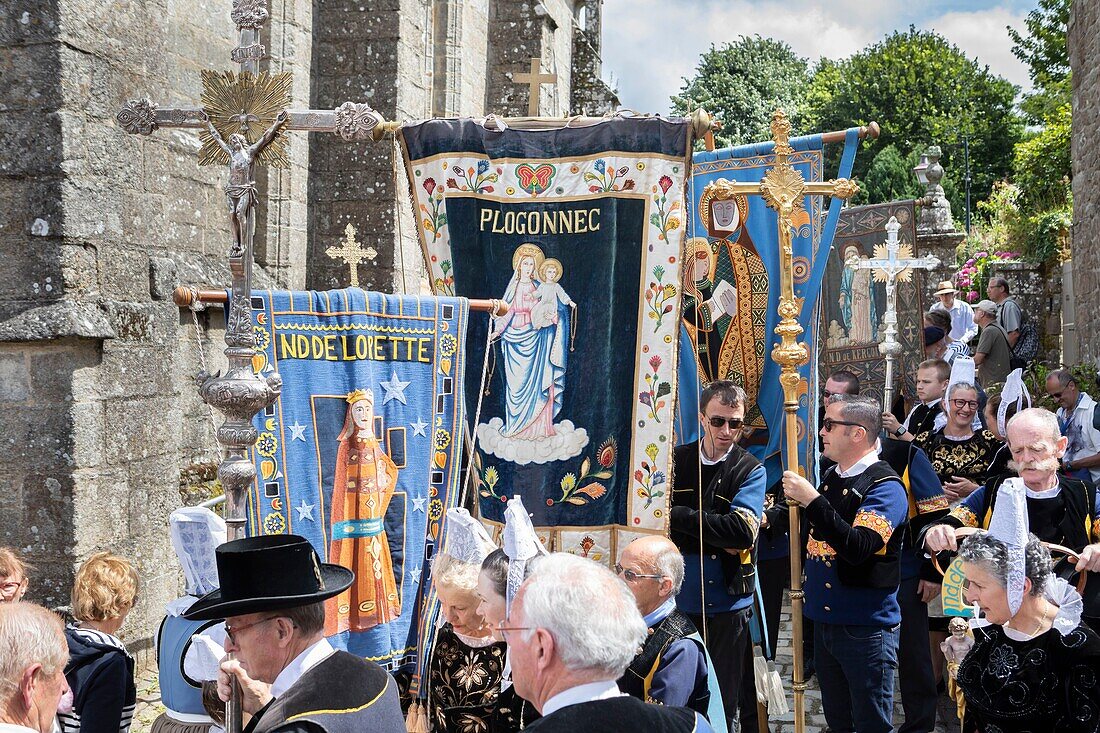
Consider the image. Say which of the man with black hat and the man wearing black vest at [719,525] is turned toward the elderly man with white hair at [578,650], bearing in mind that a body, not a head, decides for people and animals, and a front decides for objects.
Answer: the man wearing black vest

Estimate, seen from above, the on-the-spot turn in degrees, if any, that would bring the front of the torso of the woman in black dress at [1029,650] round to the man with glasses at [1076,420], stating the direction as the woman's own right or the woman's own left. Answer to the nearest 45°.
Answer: approximately 135° to the woman's own right

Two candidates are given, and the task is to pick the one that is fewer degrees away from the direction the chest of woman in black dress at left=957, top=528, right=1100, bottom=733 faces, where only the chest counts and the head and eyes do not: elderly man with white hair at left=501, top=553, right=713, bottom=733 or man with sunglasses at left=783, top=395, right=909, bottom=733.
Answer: the elderly man with white hair

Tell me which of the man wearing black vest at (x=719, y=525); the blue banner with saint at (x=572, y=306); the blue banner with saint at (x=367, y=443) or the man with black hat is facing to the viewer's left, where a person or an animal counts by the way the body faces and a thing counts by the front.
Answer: the man with black hat

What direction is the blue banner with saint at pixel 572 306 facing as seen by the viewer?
toward the camera

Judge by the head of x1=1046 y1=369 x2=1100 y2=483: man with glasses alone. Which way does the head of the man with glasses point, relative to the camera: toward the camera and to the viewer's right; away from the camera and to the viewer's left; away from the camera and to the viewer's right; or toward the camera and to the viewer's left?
toward the camera and to the viewer's left

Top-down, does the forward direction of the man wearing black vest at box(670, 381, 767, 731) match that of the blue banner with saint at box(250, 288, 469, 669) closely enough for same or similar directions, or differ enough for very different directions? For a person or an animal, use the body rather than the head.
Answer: same or similar directions

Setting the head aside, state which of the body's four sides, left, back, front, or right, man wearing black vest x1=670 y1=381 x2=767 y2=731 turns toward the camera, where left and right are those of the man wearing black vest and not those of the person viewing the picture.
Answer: front

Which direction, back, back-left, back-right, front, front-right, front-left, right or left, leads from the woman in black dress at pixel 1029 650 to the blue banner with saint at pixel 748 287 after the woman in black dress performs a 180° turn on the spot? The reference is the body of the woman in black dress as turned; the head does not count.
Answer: left

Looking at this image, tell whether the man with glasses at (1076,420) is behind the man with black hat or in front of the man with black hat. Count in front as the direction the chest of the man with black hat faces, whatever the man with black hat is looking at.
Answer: behind

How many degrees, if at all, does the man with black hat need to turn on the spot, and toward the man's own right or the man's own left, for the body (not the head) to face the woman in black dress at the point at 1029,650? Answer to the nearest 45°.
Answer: approximately 180°

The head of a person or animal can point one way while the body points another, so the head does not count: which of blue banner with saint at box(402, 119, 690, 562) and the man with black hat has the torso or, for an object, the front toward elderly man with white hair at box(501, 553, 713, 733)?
the blue banner with saint

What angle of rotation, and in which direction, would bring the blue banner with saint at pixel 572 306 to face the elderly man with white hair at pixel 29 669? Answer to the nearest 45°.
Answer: approximately 45° to its right

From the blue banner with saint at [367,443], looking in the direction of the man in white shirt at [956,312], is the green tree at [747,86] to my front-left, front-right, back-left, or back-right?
front-left

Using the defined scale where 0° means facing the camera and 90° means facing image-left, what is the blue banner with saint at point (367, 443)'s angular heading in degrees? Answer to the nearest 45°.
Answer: approximately 0°

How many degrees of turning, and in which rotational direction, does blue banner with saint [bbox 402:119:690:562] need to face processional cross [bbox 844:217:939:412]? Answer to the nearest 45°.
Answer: approximately 135° to its left

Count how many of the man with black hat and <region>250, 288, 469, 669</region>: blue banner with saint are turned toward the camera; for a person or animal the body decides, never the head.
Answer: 1

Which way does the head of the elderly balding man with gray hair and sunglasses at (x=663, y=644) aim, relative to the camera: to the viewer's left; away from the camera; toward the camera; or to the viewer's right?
to the viewer's left
